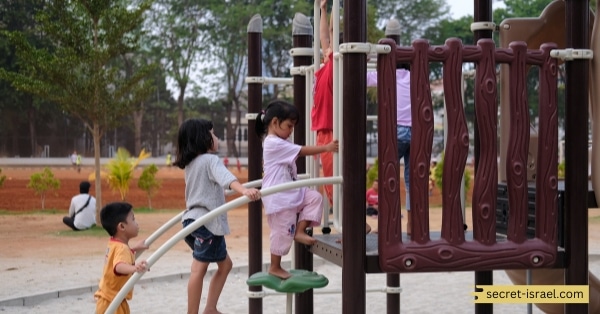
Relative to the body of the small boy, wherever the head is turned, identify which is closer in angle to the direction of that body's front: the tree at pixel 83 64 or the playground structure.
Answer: the playground structure

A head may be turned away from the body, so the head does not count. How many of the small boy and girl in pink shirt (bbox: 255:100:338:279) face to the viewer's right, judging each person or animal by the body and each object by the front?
2

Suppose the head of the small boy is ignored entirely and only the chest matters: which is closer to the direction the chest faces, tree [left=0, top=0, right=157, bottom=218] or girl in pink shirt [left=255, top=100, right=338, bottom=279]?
the girl in pink shirt

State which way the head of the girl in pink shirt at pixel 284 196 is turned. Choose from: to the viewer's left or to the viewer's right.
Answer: to the viewer's right

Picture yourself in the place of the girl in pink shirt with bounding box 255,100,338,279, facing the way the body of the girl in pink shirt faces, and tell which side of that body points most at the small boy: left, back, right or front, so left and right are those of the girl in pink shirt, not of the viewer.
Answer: back

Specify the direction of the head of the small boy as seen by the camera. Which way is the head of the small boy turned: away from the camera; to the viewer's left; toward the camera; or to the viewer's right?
to the viewer's right

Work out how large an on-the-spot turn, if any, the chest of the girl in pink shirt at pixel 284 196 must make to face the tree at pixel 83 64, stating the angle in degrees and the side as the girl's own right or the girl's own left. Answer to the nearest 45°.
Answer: approximately 90° to the girl's own left

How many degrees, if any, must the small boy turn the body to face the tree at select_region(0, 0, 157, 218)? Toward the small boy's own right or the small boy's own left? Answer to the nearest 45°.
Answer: approximately 90° to the small boy's own left

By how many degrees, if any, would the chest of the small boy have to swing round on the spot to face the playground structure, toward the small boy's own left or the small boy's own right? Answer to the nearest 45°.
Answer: approximately 45° to the small boy's own right

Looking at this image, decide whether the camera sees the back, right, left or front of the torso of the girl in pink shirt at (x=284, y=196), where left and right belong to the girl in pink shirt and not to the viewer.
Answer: right

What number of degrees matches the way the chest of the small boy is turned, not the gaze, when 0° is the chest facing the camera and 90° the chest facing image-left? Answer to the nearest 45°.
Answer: approximately 270°

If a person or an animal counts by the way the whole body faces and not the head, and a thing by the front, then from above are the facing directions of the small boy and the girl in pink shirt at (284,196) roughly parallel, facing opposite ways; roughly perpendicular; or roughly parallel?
roughly parallel

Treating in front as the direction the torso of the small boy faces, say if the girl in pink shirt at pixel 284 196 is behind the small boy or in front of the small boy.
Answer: in front
